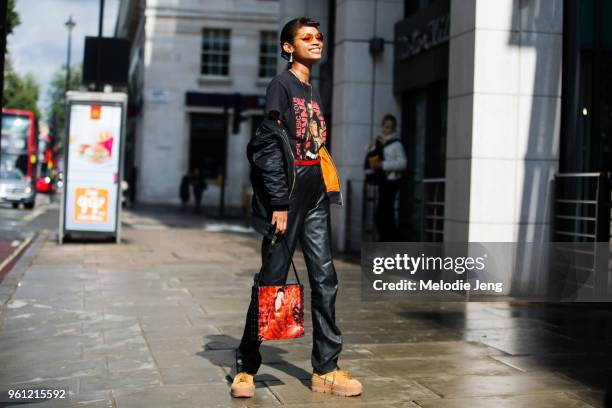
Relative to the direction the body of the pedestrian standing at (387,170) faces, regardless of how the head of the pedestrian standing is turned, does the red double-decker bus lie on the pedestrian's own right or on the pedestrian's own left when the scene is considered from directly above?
on the pedestrian's own right

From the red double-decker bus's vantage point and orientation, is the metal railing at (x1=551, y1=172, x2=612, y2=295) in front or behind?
in front

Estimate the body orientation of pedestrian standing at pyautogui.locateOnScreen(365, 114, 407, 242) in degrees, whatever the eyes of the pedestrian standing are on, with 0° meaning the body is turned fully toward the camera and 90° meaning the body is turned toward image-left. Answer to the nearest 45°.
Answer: approximately 45°

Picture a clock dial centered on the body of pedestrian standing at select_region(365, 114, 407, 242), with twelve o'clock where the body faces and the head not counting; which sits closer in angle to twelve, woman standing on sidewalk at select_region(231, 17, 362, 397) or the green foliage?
the woman standing on sidewalk

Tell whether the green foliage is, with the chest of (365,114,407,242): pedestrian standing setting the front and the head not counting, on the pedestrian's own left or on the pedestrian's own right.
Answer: on the pedestrian's own right

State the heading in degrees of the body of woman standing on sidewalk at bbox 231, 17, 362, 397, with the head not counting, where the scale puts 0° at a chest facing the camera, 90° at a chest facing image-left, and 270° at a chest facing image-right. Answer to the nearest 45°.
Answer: approximately 315°

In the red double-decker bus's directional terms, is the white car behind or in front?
in front

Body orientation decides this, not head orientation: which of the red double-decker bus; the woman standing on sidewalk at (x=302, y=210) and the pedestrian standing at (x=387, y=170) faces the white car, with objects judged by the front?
the red double-decker bus

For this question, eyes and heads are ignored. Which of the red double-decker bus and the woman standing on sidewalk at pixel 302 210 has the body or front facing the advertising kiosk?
the red double-decker bus

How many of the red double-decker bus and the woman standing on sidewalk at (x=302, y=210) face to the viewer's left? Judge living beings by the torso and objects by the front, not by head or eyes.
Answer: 0

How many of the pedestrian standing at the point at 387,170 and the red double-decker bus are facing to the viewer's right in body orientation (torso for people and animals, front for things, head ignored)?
0

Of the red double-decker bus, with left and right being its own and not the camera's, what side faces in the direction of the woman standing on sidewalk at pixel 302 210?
front
